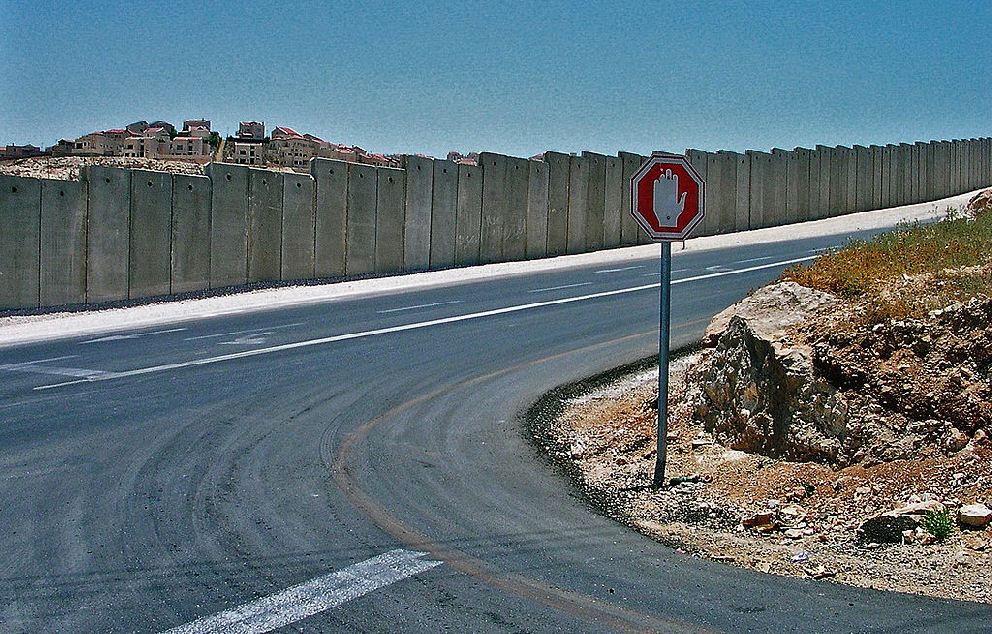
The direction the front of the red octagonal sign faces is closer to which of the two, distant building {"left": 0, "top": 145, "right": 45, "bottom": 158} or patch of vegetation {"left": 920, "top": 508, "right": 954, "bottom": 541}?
the patch of vegetation

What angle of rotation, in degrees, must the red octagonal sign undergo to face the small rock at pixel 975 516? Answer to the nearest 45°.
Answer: approximately 45° to its left

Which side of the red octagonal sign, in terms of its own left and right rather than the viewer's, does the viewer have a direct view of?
front

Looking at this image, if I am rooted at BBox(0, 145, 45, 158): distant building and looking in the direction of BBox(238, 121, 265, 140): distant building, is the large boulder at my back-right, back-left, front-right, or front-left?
back-right

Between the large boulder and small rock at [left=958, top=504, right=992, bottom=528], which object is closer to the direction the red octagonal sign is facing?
the small rock

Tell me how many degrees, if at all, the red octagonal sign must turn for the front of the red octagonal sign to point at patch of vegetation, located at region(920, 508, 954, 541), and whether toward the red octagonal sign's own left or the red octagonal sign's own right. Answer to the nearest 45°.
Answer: approximately 45° to the red octagonal sign's own left

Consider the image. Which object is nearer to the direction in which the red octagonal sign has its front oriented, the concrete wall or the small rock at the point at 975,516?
the small rock

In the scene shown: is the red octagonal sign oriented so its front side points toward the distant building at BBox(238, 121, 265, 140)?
no
